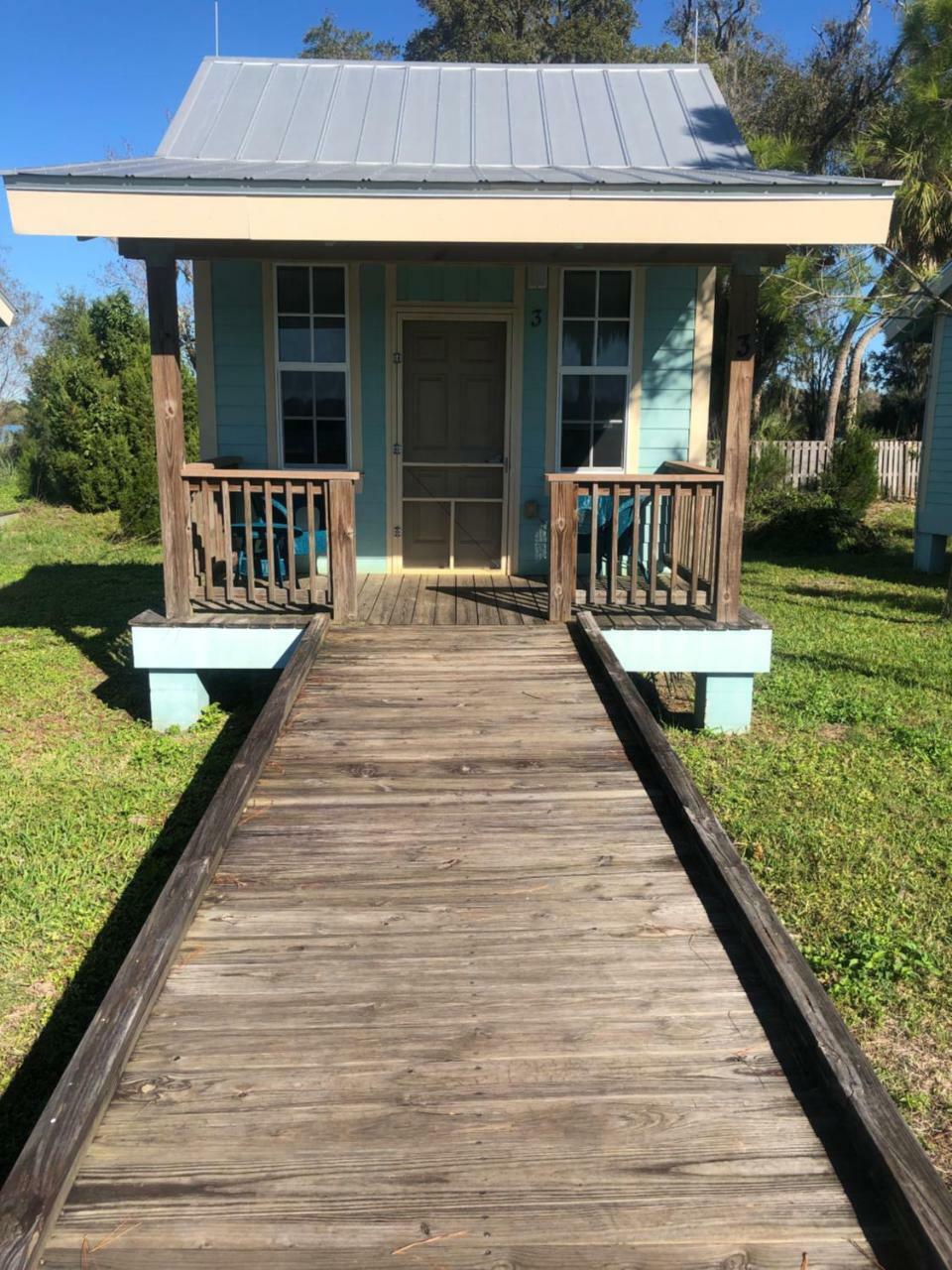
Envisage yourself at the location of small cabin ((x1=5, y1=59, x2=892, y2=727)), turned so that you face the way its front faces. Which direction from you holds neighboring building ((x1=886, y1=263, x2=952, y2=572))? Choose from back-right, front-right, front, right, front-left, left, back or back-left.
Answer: back-left

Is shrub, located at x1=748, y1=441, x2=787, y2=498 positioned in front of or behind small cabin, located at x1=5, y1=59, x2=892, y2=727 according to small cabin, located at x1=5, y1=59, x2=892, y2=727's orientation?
behind

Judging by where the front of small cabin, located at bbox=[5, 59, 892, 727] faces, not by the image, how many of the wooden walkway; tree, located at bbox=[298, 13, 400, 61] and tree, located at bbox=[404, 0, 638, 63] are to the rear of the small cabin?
2

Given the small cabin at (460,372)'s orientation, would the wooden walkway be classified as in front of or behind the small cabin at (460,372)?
in front

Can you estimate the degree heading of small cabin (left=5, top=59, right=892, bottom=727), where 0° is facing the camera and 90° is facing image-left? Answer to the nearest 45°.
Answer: approximately 0°

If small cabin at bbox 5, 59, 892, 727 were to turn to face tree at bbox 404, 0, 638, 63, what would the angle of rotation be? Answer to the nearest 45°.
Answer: approximately 180°

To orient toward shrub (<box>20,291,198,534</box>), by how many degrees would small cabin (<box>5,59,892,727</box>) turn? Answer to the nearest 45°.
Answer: approximately 135° to its right

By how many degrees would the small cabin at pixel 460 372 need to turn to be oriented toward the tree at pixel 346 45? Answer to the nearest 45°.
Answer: approximately 180°

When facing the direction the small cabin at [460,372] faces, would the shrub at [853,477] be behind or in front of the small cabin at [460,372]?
behind

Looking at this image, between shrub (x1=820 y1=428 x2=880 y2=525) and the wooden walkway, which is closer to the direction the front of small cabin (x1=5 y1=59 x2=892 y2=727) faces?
the wooden walkway

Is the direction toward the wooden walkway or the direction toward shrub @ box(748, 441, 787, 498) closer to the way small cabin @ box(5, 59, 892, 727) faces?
the wooden walkway

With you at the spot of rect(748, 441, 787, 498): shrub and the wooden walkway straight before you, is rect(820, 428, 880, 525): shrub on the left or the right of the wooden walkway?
left
